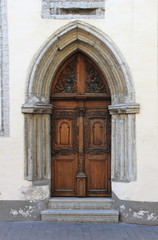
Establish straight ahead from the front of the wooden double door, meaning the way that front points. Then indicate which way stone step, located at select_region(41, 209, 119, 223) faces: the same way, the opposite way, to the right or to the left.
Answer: the same way

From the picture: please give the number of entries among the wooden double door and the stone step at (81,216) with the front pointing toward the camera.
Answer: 2

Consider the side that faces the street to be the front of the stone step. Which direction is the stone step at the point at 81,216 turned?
toward the camera
